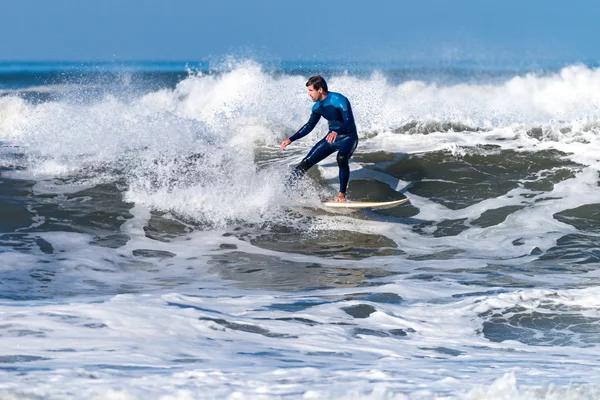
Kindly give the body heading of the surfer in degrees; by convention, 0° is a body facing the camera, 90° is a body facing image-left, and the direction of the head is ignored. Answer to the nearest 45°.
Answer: approximately 45°

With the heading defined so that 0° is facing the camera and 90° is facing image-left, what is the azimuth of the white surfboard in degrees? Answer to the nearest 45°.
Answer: approximately 270°
